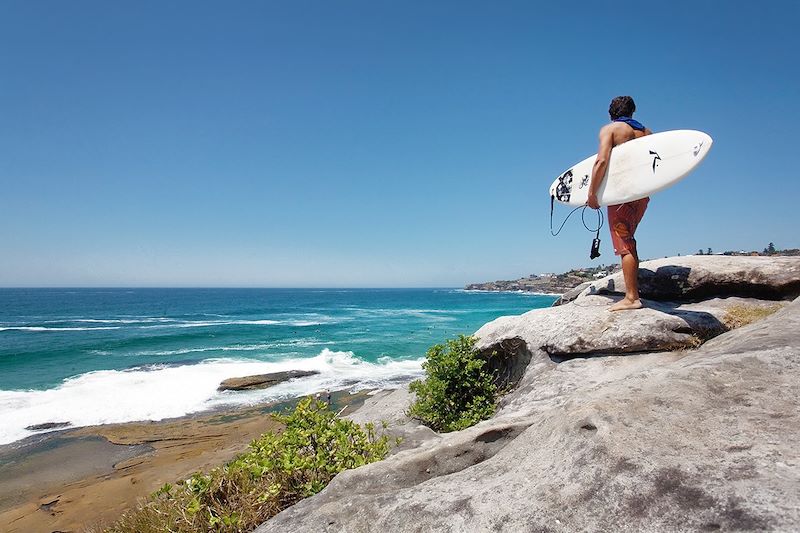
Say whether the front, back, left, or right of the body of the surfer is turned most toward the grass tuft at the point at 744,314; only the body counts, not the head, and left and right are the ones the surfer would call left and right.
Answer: right

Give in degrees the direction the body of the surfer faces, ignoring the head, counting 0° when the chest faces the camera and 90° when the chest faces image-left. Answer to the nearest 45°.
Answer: approximately 135°

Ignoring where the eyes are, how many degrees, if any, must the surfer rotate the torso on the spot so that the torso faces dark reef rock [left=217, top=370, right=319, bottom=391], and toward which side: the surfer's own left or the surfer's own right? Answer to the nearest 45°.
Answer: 0° — they already face it
